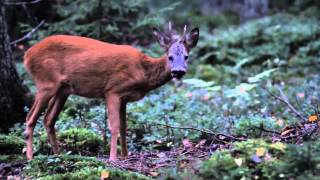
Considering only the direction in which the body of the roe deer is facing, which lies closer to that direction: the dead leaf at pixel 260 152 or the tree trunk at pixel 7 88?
the dead leaf

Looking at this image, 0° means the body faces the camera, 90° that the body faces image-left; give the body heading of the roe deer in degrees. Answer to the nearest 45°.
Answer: approximately 270°

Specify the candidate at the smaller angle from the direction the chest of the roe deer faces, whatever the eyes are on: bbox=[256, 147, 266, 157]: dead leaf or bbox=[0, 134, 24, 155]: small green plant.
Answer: the dead leaf

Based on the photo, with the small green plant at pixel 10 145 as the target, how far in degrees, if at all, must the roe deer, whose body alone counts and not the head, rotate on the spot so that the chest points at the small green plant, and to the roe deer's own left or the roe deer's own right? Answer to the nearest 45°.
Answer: approximately 180°

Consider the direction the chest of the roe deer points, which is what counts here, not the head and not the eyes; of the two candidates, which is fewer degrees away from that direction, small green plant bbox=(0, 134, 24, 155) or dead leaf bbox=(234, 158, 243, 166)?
the dead leaf
